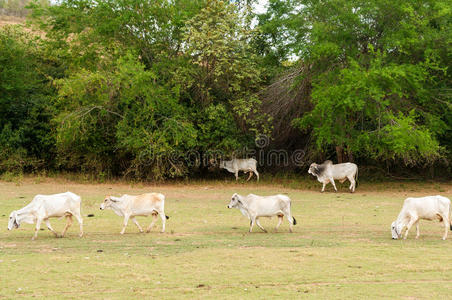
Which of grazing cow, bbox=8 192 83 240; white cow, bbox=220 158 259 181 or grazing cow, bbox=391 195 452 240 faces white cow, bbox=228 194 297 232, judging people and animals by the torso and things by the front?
grazing cow, bbox=391 195 452 240

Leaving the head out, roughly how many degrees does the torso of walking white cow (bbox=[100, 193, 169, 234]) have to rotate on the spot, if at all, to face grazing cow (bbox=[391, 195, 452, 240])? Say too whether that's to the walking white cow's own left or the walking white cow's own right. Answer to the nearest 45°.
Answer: approximately 180°

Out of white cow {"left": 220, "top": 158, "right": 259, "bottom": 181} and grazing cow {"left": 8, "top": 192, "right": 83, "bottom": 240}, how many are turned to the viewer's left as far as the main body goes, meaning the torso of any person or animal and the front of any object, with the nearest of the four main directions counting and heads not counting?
2

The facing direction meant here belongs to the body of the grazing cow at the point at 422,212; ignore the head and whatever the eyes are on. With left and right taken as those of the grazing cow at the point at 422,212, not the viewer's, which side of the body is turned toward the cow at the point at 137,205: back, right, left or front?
front

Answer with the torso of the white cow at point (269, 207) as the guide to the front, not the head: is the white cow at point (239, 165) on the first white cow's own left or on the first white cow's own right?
on the first white cow's own right

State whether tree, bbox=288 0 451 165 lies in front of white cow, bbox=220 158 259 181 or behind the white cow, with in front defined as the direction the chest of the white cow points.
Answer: behind

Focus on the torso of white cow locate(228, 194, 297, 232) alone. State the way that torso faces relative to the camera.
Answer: to the viewer's left

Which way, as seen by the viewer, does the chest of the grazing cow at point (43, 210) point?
to the viewer's left

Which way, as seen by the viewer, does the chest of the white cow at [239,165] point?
to the viewer's left

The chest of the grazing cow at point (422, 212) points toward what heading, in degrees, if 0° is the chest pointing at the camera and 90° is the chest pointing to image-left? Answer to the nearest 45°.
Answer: approximately 90°

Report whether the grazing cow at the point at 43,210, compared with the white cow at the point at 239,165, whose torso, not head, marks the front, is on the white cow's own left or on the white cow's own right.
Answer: on the white cow's own left

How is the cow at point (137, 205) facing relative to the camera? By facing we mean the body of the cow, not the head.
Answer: to the viewer's left

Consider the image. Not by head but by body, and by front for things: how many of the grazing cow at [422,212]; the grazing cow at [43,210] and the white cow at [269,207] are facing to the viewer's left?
3

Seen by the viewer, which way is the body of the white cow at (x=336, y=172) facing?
to the viewer's left

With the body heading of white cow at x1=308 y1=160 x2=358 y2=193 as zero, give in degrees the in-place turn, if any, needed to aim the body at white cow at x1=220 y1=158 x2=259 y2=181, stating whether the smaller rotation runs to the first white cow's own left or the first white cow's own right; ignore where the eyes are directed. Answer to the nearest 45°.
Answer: approximately 45° to the first white cow's own right

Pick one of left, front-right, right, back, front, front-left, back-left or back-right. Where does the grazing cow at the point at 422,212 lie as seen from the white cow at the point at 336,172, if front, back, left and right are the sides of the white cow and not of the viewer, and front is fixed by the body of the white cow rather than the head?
left
